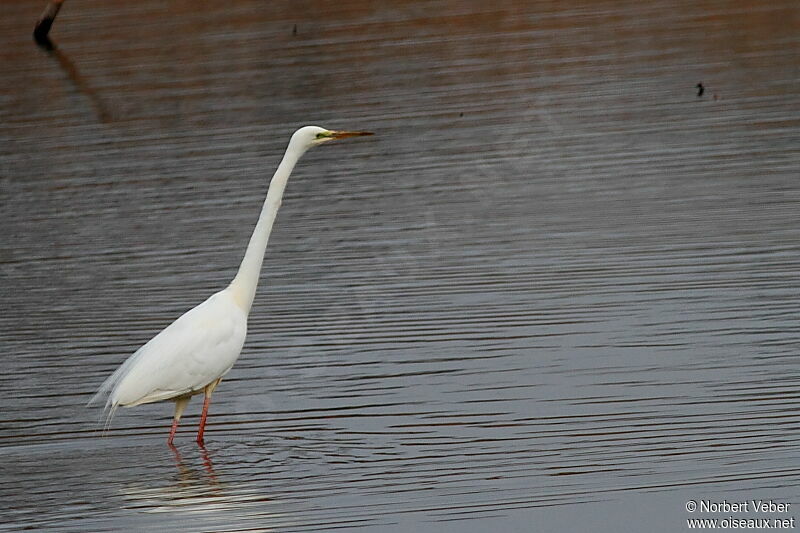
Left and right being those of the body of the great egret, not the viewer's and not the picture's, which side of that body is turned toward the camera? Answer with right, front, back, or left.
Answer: right

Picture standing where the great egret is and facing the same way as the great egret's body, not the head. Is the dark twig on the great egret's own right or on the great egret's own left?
on the great egret's own left
